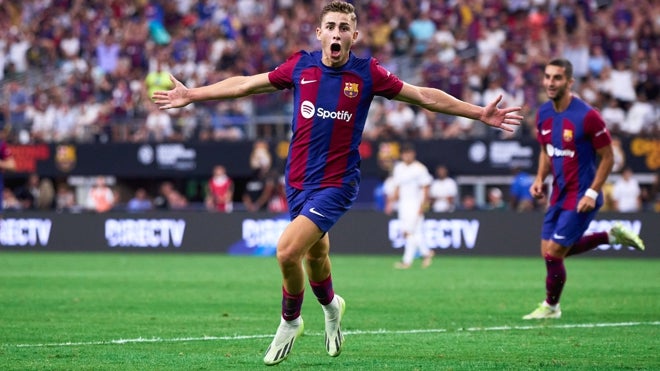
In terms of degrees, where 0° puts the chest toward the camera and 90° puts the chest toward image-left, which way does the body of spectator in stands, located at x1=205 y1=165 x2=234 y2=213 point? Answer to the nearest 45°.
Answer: approximately 0°

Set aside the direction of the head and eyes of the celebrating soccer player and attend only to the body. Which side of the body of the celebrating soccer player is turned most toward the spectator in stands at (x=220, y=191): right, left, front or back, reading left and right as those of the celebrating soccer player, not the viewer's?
back

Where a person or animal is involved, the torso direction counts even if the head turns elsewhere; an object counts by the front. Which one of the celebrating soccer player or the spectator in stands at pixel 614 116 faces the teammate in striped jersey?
the spectator in stands

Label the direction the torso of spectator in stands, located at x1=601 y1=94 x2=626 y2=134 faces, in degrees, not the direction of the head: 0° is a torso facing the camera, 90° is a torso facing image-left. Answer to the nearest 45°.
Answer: approximately 0°

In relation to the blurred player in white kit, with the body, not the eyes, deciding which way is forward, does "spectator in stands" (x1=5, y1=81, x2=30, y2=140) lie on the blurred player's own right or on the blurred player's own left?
on the blurred player's own right

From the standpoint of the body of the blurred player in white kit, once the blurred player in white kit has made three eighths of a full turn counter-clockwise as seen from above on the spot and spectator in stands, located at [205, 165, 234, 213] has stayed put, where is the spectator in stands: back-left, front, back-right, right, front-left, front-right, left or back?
back-left
